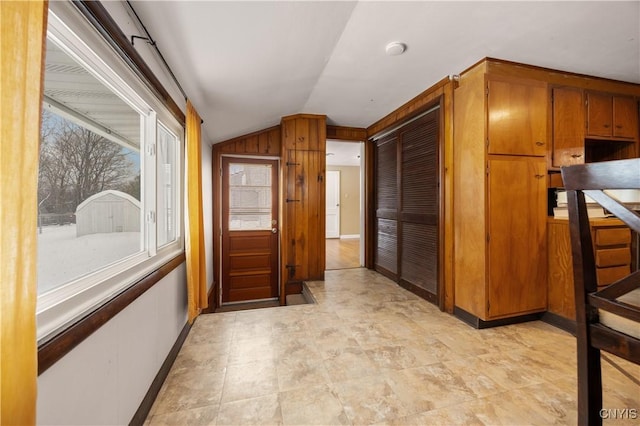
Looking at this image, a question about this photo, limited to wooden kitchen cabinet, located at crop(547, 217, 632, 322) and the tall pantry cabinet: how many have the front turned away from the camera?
0

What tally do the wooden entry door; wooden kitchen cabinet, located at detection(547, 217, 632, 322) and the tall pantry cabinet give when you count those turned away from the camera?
0

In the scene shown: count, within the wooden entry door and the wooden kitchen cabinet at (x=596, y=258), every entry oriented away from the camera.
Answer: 0

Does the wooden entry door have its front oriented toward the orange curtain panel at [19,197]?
yes

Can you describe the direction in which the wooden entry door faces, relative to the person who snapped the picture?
facing the viewer

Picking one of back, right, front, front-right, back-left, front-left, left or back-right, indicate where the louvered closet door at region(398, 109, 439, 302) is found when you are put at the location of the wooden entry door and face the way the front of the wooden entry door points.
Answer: front-left

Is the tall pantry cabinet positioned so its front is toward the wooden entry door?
no

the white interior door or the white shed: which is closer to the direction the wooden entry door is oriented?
the white shed

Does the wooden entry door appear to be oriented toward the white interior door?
no

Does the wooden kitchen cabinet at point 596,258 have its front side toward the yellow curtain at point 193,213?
no

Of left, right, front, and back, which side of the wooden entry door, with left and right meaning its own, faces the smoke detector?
front

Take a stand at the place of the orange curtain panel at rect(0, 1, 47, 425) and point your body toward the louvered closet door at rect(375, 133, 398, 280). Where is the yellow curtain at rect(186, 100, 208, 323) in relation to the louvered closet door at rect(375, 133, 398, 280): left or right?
left
